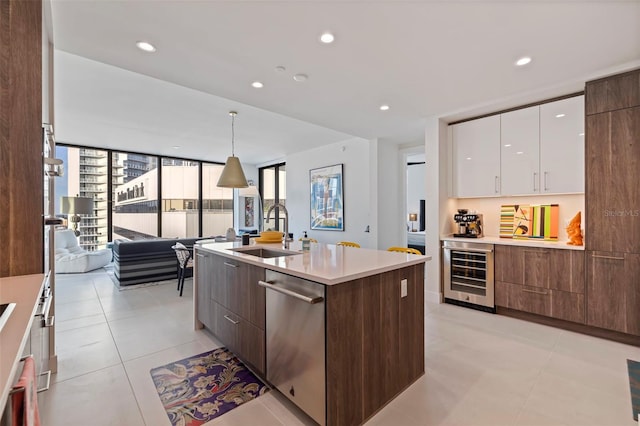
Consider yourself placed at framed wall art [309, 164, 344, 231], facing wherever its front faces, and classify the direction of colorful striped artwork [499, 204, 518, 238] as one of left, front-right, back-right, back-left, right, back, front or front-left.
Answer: left

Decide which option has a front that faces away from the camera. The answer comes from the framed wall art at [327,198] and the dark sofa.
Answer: the dark sofa

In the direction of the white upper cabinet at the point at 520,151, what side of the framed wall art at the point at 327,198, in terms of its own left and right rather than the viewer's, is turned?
left

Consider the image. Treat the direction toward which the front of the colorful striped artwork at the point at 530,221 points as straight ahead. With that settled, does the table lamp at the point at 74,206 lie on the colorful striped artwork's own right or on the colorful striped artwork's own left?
on the colorful striped artwork's own right

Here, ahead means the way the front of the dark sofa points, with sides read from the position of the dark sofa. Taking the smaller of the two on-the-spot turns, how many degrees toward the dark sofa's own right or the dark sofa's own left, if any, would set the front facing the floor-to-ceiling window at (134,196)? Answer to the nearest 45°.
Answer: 0° — it already faces it

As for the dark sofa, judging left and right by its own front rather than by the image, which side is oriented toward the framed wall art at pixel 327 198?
right

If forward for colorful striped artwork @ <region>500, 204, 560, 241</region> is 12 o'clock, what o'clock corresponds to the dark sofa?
The dark sofa is roughly at 2 o'clock from the colorful striped artwork.

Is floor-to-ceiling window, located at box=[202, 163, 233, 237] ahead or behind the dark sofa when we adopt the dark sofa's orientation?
ahead

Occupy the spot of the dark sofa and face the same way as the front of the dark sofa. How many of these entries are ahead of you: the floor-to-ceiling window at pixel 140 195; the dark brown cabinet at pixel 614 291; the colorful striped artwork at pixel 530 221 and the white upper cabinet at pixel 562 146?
1

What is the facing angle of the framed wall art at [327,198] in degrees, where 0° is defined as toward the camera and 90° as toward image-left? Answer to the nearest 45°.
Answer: approximately 45°

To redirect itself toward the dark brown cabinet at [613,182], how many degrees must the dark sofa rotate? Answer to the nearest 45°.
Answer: approximately 135° to its right

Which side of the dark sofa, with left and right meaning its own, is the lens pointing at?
back

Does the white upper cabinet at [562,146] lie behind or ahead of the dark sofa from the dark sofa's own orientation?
behind

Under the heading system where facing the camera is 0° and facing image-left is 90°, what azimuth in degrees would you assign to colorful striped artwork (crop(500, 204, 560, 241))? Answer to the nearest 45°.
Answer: approximately 0°

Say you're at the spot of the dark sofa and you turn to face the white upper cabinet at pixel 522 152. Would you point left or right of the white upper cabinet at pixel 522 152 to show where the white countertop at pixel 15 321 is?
right
